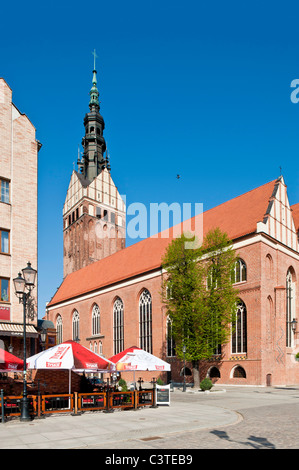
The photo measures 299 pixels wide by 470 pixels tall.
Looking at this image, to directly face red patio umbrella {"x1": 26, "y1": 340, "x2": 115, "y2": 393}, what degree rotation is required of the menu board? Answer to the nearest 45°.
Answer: approximately 45° to its right

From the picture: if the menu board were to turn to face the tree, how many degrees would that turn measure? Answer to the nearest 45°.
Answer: approximately 180°

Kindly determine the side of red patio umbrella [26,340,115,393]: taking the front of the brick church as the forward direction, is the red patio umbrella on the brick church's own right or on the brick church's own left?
on the brick church's own left

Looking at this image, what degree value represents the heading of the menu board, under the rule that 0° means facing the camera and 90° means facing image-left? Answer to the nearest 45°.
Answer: approximately 0°

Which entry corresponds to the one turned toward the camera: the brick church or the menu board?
the menu board

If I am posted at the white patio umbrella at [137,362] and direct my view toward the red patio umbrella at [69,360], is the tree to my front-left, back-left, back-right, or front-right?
back-right

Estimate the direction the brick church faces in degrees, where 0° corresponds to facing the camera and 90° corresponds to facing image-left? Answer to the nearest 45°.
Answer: approximately 135°

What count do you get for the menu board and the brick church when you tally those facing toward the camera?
1

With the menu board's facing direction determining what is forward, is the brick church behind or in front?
behind
